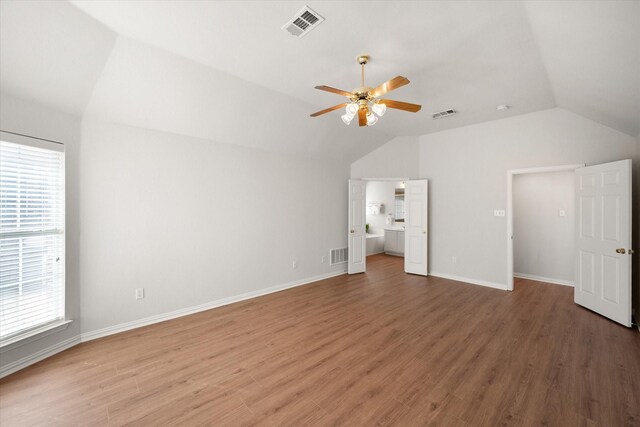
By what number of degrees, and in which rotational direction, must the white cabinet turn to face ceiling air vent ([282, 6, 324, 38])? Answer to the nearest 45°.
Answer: approximately 45° to its left

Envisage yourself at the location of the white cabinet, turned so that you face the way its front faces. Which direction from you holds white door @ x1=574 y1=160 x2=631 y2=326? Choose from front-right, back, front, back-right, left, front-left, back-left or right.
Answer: left

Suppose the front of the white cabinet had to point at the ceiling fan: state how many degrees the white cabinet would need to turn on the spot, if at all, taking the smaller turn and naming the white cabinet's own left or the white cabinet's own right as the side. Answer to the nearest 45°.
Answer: approximately 45° to the white cabinet's own left

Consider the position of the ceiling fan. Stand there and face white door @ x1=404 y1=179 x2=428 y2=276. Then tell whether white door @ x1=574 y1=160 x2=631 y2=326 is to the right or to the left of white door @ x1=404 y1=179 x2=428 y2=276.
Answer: right

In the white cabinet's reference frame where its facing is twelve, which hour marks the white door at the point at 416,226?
The white door is roughly at 10 o'clock from the white cabinet.

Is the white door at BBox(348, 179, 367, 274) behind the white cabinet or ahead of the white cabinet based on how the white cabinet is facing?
ahead
